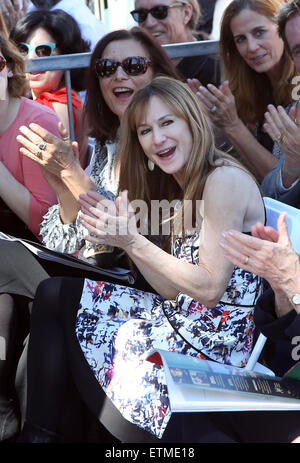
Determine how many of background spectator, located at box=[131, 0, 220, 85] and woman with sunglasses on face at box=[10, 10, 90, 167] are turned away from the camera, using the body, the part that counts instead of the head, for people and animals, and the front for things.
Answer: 0

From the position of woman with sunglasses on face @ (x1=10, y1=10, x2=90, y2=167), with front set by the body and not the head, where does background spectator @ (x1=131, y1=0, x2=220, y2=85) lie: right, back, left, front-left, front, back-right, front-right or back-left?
back-left

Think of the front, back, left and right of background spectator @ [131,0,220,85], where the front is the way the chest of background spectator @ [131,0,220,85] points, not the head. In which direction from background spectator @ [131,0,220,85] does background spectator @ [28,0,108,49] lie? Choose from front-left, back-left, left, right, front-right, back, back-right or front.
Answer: right

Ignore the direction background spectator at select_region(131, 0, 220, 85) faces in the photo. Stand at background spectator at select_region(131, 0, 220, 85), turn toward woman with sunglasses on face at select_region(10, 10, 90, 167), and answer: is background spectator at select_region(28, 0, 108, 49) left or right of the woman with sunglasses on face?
right

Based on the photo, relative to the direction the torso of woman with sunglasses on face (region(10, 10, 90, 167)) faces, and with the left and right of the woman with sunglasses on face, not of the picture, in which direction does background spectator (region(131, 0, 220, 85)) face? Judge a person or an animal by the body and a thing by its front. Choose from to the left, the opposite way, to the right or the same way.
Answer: the same way

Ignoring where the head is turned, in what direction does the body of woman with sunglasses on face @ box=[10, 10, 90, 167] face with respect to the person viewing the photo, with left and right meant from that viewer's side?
facing the viewer and to the left of the viewer

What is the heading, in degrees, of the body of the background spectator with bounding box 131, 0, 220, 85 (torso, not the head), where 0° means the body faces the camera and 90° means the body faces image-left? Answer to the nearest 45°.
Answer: approximately 45°

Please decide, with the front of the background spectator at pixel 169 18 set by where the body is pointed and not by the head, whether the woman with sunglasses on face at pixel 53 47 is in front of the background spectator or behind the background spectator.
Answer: in front
